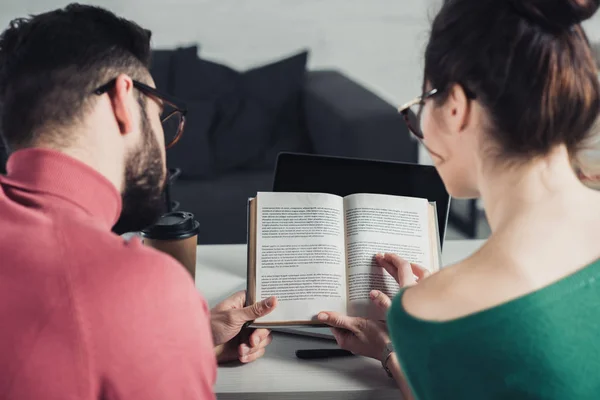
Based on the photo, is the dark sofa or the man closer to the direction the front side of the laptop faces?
the man

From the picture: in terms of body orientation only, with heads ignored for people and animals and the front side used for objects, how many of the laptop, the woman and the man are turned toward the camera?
1

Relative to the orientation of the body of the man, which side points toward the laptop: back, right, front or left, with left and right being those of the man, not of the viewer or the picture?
front

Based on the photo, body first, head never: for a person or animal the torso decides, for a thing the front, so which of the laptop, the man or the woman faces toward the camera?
the laptop

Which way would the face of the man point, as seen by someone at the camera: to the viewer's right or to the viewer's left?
to the viewer's right

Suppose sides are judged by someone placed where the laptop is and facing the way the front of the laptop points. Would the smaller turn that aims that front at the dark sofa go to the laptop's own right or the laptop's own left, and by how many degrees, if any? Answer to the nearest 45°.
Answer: approximately 180°

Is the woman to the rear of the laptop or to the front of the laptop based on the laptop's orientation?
to the front

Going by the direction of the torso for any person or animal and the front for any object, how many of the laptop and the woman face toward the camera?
1

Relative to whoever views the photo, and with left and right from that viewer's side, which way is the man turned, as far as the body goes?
facing away from the viewer and to the right of the viewer

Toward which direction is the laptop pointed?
toward the camera

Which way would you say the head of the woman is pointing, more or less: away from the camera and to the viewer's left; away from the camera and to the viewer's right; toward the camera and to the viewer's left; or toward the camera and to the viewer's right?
away from the camera and to the viewer's left

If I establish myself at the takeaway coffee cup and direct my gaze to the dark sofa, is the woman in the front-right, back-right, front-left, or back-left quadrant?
back-right

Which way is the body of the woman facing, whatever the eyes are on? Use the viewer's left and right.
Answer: facing away from the viewer and to the left of the viewer

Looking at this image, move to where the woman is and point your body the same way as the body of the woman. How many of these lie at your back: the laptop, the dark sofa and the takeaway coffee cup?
0
